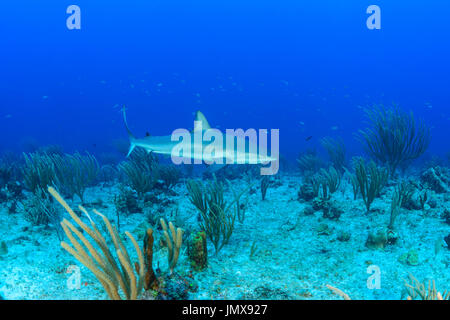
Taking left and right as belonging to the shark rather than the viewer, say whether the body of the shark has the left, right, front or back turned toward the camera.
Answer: right
